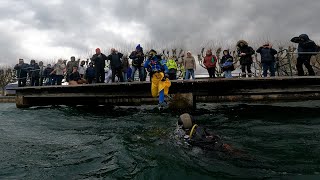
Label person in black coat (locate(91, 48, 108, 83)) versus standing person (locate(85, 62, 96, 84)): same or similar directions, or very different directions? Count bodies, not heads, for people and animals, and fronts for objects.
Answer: same or similar directions

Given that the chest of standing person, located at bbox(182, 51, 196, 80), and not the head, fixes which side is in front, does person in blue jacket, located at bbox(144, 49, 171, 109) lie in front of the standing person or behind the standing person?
in front

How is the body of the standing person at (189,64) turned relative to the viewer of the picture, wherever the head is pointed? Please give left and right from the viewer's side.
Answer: facing the viewer

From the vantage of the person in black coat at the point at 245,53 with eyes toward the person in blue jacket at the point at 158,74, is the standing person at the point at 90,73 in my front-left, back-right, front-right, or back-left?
front-right

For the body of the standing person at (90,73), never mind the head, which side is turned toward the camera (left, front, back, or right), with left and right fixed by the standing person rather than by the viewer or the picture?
front

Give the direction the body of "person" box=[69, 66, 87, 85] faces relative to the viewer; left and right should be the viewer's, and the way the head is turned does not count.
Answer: facing the viewer and to the right of the viewer

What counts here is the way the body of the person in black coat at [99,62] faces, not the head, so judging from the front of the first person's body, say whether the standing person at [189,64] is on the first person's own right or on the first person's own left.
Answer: on the first person's own left

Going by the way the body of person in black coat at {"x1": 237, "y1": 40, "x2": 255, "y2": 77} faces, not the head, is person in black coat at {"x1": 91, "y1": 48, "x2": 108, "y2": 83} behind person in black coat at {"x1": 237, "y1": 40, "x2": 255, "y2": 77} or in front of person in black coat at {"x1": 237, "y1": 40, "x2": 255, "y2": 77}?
in front

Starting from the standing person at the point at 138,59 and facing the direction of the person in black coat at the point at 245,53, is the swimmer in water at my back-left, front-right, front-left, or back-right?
front-right

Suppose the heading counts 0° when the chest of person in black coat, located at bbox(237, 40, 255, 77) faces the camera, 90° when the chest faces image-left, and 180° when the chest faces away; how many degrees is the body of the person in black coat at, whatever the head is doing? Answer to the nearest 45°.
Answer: approximately 45°

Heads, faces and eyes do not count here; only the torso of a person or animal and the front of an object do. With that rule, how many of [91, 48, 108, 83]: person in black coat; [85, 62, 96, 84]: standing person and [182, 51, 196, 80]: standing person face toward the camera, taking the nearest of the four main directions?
3

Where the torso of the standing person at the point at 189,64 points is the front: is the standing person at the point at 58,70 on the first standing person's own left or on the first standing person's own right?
on the first standing person's own right

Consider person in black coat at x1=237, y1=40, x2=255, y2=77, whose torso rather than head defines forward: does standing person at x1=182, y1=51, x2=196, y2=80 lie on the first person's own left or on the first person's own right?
on the first person's own right

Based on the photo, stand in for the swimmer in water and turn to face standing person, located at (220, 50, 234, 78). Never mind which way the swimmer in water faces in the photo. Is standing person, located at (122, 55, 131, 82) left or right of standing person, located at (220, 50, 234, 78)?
left

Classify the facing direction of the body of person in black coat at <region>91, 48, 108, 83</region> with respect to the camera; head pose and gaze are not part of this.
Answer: toward the camera

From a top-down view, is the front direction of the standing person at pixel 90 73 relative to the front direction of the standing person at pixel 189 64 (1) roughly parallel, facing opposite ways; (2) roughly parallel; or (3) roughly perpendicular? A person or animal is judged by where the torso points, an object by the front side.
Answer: roughly parallel

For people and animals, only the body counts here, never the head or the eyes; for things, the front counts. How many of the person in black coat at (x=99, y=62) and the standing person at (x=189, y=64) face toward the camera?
2
